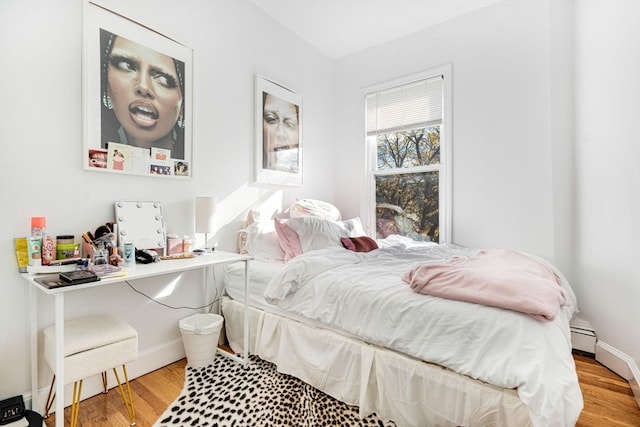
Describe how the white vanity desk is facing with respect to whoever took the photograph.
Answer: facing the viewer and to the right of the viewer

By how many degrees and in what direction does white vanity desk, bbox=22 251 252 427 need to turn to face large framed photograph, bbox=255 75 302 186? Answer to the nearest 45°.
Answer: approximately 90° to its left

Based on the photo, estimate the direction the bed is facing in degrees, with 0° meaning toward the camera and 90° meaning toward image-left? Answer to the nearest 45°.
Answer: approximately 315°

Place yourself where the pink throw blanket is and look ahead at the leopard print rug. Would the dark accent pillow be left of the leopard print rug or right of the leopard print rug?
right

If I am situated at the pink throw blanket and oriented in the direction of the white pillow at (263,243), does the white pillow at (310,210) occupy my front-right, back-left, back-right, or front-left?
front-right

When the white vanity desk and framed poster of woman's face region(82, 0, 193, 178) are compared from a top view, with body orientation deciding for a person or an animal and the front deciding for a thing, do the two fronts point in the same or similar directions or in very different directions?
same or similar directions

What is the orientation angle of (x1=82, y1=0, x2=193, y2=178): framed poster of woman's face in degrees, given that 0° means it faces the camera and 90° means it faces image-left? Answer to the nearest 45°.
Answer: approximately 315°

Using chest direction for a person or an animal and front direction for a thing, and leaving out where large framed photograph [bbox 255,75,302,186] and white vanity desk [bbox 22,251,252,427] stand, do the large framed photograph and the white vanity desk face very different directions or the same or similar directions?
same or similar directions

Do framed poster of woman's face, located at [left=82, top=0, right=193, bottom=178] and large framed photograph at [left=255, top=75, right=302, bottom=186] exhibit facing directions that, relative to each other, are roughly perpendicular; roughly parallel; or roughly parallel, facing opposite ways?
roughly parallel

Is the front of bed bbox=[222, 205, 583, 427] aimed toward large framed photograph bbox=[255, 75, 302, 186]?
no

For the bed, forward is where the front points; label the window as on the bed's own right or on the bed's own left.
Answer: on the bed's own left

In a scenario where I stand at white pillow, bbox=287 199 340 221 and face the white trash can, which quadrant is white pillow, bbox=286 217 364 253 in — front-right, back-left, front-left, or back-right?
front-left
